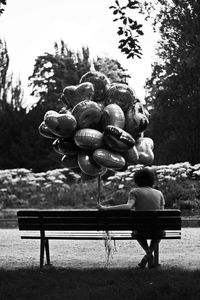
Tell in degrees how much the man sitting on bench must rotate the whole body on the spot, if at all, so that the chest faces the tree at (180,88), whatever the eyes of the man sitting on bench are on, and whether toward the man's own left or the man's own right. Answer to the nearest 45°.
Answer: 0° — they already face it

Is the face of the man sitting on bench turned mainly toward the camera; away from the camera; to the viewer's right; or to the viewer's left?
away from the camera

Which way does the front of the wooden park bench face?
away from the camera

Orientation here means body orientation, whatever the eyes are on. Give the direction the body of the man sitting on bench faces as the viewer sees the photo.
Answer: away from the camera

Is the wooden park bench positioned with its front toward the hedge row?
yes

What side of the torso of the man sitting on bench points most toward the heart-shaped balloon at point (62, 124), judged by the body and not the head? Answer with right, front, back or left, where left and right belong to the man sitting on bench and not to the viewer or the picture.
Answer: left
